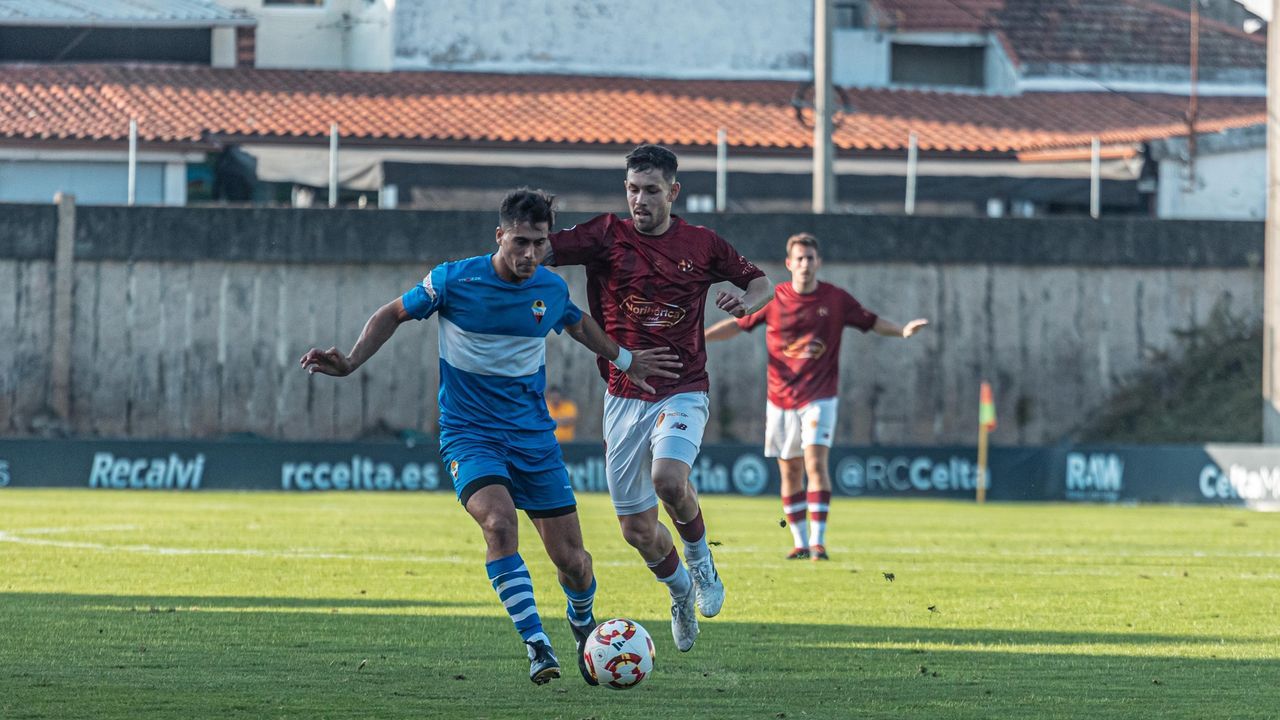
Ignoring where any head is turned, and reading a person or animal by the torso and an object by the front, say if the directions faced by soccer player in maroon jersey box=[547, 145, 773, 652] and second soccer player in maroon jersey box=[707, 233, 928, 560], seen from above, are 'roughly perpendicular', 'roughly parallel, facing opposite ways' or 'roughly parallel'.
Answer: roughly parallel

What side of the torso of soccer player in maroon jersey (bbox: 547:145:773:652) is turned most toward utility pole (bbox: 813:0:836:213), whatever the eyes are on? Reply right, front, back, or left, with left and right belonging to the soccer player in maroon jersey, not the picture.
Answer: back

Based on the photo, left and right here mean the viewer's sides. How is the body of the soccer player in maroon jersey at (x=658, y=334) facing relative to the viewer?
facing the viewer

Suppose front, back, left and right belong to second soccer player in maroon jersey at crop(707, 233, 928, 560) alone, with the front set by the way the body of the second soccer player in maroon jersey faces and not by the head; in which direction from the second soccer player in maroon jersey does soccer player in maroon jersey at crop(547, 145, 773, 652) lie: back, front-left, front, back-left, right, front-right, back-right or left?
front

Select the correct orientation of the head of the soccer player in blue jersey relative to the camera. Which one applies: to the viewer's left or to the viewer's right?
to the viewer's right

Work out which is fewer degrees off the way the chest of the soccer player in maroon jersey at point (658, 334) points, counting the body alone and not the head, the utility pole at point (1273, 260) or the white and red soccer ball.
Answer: the white and red soccer ball

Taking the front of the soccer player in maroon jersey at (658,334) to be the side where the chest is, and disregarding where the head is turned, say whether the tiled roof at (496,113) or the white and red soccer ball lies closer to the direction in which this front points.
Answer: the white and red soccer ball

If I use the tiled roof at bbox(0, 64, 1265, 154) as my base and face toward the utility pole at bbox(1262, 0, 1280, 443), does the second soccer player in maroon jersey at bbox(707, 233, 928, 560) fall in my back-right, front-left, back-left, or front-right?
front-right

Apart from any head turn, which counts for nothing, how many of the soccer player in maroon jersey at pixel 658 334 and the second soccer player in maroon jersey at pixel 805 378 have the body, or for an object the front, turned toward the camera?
2

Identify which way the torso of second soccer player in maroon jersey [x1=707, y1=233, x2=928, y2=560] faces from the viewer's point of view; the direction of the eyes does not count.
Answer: toward the camera

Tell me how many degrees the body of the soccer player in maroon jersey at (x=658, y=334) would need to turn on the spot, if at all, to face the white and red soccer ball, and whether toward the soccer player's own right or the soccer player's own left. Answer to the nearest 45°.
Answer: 0° — they already face it

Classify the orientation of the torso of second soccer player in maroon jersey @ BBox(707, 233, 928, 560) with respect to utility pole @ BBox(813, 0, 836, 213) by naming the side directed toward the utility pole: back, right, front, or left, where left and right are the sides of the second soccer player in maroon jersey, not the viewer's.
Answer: back

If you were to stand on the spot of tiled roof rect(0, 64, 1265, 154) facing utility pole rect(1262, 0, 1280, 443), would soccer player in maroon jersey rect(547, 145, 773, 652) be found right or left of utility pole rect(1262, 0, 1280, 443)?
right

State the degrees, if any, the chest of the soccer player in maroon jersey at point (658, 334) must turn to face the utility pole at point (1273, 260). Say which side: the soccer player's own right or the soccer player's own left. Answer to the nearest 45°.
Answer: approximately 135° to the soccer player's own left

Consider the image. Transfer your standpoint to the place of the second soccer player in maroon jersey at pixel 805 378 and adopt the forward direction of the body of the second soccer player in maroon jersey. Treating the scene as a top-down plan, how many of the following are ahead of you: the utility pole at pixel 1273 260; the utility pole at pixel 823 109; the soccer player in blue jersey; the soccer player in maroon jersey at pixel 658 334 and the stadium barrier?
2
